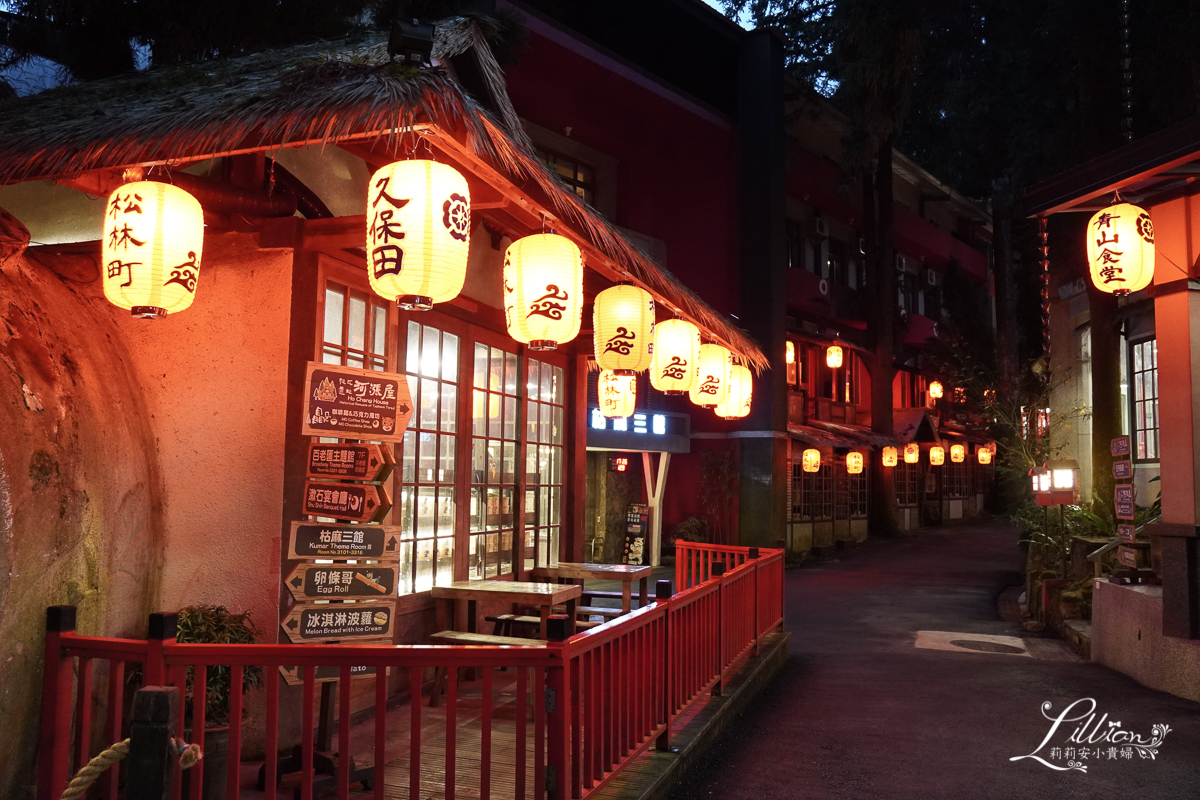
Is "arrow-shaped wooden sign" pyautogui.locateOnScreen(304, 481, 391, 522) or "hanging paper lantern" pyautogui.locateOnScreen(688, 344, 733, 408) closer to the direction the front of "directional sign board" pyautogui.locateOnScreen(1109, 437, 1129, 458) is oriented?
the arrow-shaped wooden sign

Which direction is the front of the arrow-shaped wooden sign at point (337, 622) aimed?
toward the camera

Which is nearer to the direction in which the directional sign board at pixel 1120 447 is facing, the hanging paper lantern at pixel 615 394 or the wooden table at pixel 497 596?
the wooden table

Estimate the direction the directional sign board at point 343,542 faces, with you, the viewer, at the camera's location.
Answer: facing the viewer

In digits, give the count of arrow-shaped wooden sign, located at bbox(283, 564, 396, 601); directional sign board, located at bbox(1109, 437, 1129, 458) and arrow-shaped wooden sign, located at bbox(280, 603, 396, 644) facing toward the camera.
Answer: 3

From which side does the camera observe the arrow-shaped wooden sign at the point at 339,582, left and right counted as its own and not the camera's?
front

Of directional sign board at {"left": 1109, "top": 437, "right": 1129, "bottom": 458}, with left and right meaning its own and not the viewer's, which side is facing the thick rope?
front

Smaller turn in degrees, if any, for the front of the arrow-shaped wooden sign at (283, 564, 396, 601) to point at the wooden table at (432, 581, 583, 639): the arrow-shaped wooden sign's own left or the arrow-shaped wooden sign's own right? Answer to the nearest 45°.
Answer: approximately 135° to the arrow-shaped wooden sign's own left

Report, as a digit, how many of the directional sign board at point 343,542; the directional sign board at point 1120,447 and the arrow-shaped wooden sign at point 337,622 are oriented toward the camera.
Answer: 3
